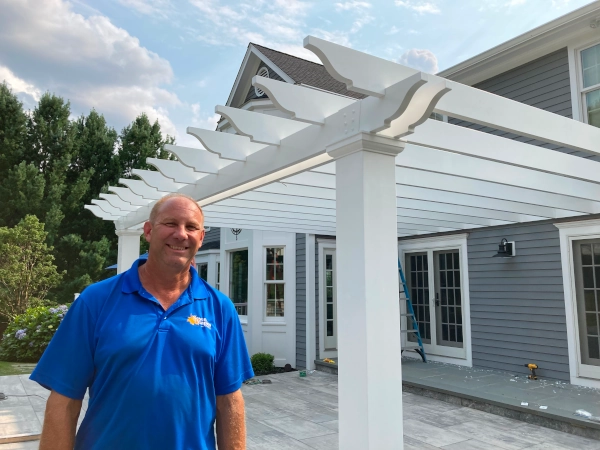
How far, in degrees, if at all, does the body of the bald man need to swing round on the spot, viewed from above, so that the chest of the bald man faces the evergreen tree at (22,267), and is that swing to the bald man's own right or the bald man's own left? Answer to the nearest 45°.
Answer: approximately 180°

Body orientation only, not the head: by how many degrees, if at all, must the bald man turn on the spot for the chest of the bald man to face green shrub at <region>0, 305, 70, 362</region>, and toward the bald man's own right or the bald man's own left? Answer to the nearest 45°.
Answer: approximately 180°

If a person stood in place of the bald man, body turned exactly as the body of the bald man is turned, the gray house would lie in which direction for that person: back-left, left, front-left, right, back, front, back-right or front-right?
back-left

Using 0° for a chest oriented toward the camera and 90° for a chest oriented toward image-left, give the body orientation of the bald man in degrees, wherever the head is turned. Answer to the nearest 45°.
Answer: approximately 0°

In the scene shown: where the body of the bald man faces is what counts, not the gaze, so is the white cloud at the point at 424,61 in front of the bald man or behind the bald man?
behind

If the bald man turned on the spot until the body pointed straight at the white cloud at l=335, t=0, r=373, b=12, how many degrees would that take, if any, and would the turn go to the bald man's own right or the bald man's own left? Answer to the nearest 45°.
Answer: approximately 135° to the bald man's own left

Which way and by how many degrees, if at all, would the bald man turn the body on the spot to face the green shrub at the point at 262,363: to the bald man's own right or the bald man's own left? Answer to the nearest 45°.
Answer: approximately 180°

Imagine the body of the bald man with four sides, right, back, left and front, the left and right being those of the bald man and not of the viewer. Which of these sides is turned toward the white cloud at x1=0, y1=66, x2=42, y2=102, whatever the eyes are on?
back

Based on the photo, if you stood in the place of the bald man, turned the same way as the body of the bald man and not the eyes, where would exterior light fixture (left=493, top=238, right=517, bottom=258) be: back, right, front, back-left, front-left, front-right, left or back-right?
back-left

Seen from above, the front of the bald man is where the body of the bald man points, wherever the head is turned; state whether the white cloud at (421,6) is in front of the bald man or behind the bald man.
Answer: behind

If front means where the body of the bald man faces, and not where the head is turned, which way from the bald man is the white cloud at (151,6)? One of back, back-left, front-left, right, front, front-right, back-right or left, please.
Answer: back
